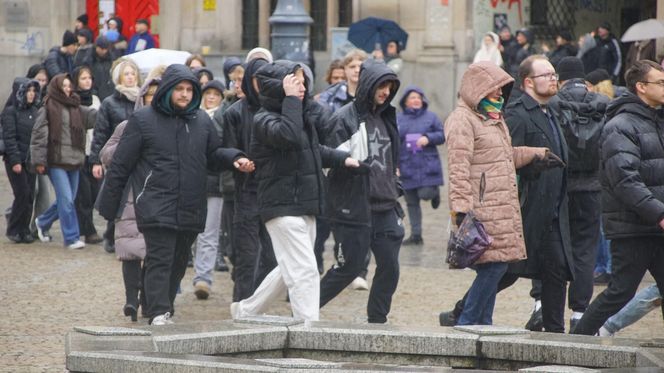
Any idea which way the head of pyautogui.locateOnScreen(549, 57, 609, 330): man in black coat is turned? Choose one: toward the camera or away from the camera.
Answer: away from the camera

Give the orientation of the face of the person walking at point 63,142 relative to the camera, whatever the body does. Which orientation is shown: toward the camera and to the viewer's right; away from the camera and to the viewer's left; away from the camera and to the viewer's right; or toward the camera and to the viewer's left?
toward the camera and to the viewer's right

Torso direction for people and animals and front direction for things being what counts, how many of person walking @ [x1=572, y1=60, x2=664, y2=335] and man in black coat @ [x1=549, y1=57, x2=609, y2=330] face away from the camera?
1
